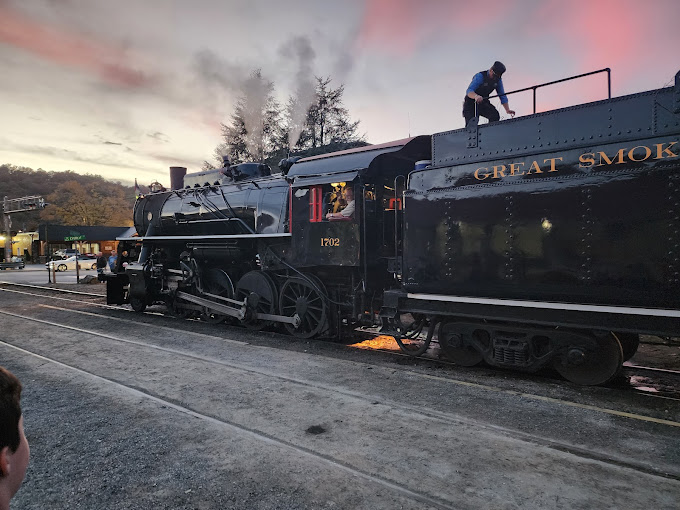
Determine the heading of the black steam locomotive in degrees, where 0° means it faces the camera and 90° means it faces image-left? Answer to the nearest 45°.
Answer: approximately 135°

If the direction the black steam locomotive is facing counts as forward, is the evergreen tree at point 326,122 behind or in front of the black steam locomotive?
in front
